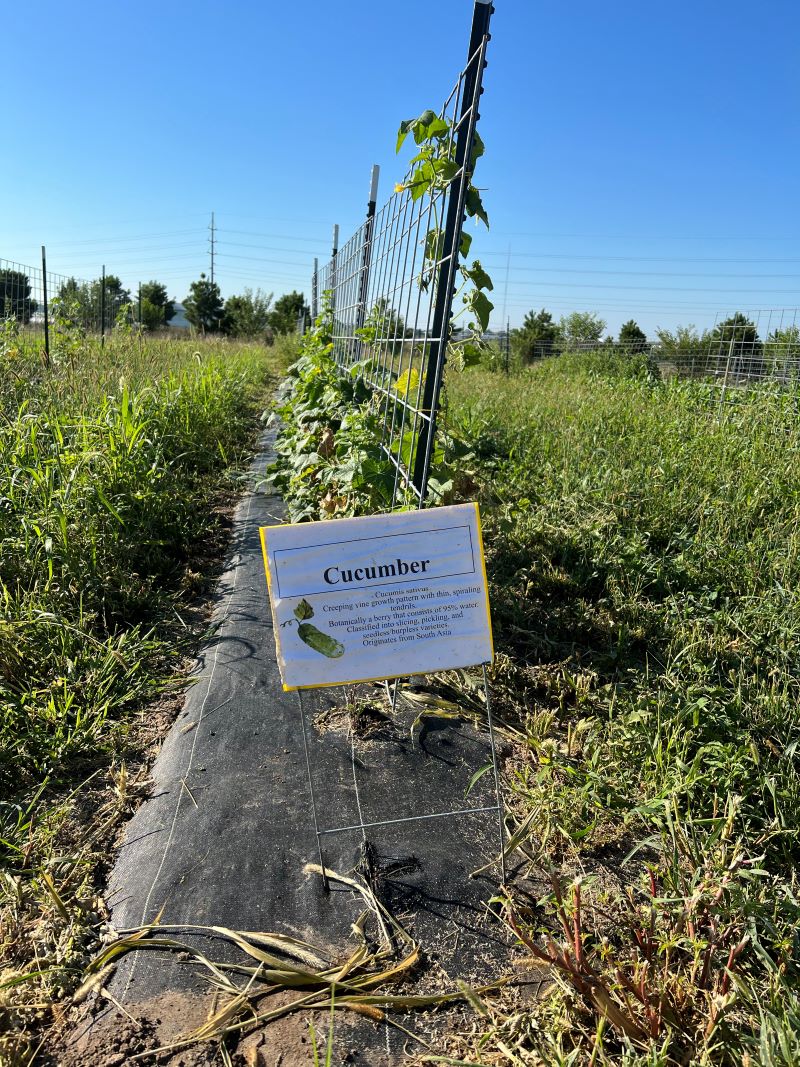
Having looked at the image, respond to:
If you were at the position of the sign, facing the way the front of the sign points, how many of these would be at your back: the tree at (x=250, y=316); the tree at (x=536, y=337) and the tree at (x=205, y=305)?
3

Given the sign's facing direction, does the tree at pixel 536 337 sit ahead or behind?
behind

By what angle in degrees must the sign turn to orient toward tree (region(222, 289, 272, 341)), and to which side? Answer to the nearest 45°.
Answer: approximately 180°

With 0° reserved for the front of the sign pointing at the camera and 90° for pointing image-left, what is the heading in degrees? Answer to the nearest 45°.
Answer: approximately 0°

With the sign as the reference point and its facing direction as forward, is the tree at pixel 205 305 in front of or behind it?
behind

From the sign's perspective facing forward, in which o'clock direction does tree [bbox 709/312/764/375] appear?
The tree is roughly at 7 o'clock from the sign.

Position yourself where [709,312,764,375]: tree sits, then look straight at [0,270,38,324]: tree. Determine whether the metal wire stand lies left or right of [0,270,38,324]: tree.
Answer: left

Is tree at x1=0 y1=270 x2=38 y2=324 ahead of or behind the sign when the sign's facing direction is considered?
behind
